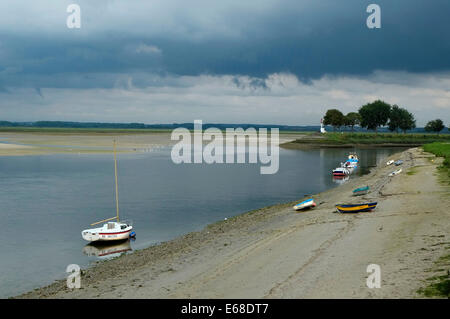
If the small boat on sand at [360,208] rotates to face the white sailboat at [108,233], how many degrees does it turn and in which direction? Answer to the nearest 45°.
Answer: approximately 180°

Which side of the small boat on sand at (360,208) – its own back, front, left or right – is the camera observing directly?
right

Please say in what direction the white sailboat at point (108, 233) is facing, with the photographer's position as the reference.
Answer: facing away from the viewer and to the right of the viewer
